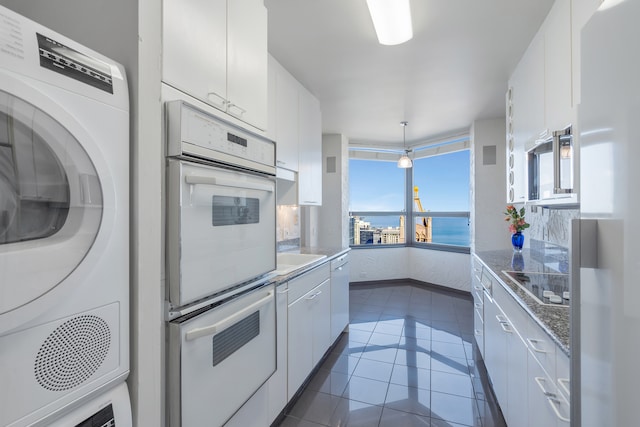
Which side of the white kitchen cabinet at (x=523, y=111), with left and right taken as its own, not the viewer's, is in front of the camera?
left

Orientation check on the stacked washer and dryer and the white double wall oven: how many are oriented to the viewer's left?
0

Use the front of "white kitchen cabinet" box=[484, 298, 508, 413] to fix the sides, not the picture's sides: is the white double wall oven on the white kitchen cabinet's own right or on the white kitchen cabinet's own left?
on the white kitchen cabinet's own left

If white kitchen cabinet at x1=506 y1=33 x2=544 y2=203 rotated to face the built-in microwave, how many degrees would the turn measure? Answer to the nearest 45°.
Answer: approximately 90° to its left

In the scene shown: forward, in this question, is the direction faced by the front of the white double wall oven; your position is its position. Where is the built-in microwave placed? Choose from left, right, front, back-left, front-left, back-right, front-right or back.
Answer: front-left

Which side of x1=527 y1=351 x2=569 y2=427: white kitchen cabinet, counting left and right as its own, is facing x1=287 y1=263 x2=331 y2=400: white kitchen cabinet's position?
front

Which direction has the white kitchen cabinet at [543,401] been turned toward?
to the viewer's left

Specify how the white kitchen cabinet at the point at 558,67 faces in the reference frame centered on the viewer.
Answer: facing to the left of the viewer

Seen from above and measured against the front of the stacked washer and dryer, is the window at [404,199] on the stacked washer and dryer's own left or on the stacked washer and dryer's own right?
on the stacked washer and dryer's own left

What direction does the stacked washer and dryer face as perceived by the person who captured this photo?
facing the viewer and to the right of the viewer

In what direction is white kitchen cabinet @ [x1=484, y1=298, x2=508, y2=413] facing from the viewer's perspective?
to the viewer's left

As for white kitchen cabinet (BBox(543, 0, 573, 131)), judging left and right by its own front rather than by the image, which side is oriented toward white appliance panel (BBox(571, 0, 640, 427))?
left

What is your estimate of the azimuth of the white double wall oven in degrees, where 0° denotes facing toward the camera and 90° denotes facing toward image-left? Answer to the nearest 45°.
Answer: approximately 315°

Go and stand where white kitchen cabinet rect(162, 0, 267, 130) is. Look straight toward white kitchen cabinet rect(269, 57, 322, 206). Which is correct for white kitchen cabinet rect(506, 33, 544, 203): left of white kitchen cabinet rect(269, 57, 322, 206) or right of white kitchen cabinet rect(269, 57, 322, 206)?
right
